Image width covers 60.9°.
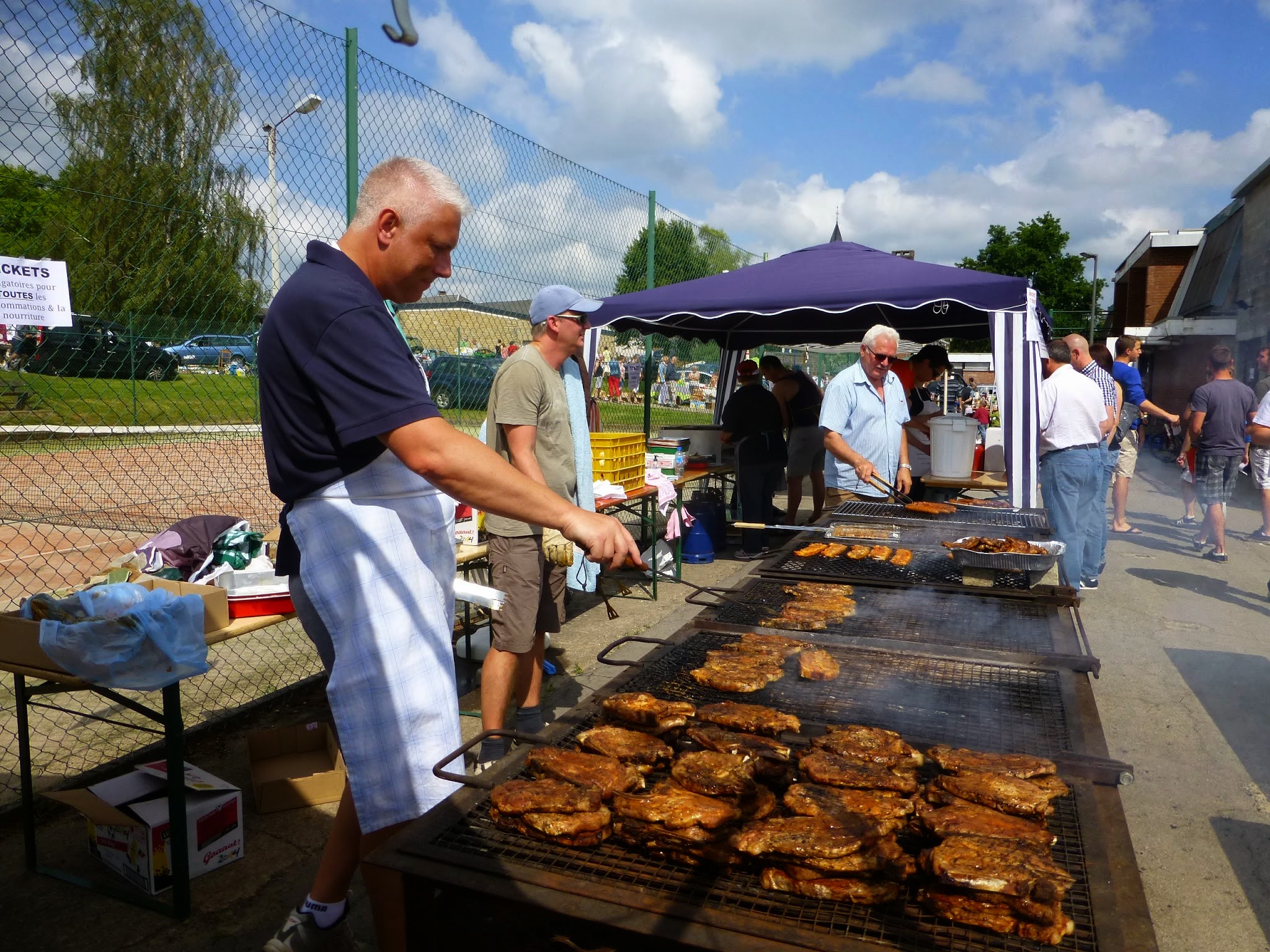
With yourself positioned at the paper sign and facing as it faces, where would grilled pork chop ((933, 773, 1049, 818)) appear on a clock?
The grilled pork chop is roughly at 11 o'clock from the paper sign.

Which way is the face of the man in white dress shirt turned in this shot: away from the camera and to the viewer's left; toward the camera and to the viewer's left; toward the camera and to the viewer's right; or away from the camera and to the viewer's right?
away from the camera and to the viewer's left

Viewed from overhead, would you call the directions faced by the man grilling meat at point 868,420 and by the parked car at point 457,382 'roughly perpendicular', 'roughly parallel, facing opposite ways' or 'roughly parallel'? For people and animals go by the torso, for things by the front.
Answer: roughly perpendicular

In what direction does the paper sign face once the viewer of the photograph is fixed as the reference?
facing the viewer

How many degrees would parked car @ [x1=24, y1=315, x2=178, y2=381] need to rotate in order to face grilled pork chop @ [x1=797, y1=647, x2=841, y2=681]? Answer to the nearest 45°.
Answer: approximately 45° to its right

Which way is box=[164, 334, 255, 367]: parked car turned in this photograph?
to the viewer's left

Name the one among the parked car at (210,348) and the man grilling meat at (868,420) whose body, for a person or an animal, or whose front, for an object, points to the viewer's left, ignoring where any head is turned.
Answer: the parked car

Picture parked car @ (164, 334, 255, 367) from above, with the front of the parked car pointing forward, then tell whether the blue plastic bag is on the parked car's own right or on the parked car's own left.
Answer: on the parked car's own left

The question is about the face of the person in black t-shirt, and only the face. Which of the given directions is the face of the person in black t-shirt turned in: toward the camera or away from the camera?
away from the camera

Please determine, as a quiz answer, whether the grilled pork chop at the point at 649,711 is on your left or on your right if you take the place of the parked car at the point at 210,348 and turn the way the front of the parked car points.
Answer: on your left
